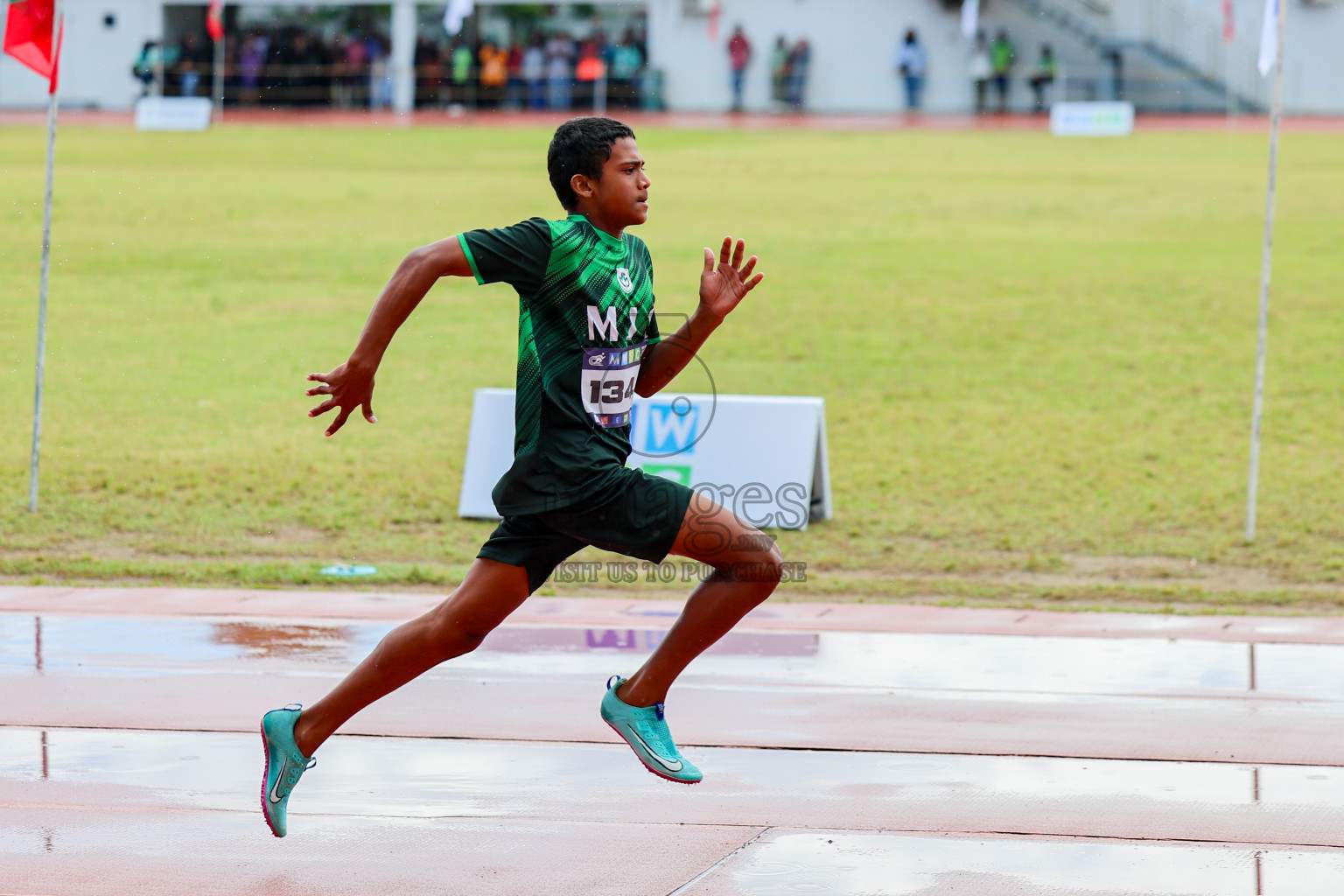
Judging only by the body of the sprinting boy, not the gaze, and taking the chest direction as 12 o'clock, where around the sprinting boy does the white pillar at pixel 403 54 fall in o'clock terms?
The white pillar is roughly at 9 o'clock from the sprinting boy.

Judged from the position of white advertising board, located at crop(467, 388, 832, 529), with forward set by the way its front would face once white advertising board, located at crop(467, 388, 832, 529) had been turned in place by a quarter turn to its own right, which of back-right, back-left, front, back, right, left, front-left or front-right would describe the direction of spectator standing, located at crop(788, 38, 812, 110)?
right

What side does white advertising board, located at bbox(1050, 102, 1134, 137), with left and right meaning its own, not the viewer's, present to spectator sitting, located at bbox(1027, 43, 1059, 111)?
back

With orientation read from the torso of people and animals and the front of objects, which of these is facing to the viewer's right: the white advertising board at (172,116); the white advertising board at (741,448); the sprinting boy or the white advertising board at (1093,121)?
the sprinting boy

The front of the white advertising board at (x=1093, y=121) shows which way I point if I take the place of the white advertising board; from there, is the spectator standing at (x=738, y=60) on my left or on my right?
on my right

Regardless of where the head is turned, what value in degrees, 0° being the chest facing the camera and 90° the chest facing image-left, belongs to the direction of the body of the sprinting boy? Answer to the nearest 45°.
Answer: approximately 270°

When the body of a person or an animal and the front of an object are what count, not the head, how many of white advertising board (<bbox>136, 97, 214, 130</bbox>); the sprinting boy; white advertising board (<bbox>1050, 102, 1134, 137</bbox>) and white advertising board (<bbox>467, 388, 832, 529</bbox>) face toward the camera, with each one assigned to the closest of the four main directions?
3

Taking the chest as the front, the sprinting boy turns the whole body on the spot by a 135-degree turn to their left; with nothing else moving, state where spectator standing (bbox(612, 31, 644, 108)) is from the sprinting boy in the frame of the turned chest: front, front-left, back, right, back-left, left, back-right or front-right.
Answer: front-right

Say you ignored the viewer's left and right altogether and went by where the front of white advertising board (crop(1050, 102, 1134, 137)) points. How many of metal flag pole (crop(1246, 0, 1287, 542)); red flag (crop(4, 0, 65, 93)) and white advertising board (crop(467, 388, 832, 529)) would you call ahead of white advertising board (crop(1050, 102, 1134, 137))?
3

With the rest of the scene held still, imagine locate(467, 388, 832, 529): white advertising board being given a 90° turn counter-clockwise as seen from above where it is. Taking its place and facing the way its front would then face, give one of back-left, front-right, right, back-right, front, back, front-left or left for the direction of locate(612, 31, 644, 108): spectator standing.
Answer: left

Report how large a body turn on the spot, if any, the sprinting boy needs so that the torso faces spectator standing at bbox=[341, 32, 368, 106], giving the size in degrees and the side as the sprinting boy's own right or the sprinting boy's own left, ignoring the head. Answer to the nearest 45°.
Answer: approximately 90° to the sprinting boy's own left
